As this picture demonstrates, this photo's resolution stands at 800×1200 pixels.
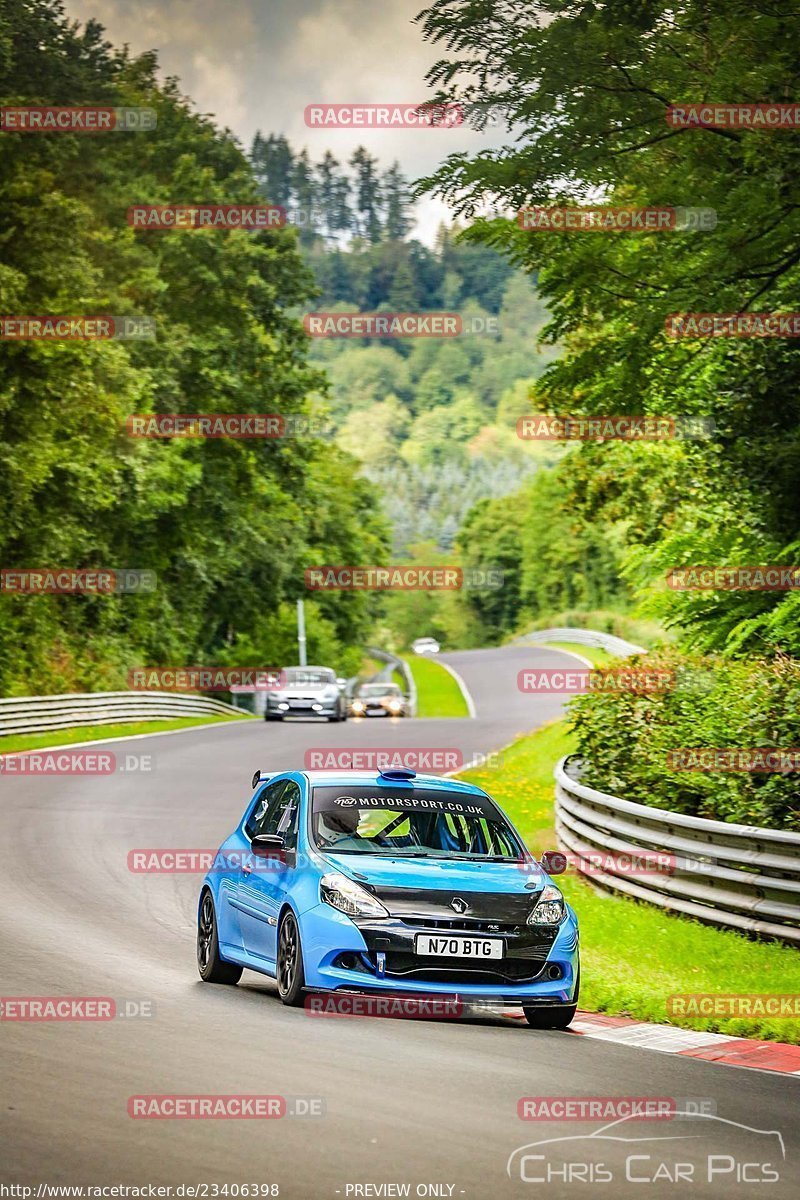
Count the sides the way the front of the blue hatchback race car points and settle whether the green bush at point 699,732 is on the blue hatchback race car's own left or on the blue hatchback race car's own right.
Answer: on the blue hatchback race car's own left

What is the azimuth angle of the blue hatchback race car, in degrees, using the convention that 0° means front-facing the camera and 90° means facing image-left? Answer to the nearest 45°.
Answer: approximately 315°

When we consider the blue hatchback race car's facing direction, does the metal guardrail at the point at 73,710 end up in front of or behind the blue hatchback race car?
behind

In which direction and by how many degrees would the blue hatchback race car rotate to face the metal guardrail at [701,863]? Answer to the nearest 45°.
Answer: approximately 90° to its left
